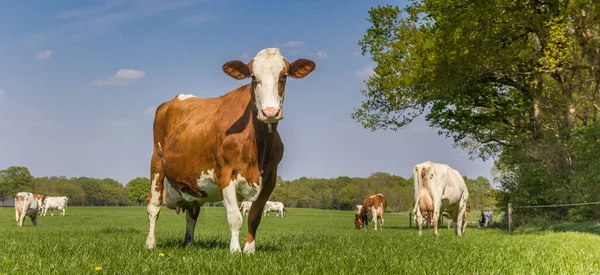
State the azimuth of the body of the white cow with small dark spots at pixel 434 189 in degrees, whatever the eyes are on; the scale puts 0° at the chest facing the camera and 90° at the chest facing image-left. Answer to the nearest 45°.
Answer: approximately 225°

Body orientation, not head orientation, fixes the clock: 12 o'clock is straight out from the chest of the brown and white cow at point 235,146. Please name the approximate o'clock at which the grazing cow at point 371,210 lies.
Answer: The grazing cow is roughly at 8 o'clock from the brown and white cow.

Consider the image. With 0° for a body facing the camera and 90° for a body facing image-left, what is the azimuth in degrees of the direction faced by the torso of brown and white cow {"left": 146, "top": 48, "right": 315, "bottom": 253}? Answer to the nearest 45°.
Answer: approximately 315°

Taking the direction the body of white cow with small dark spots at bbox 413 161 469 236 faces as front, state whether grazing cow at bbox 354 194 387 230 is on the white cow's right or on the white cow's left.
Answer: on the white cow's left

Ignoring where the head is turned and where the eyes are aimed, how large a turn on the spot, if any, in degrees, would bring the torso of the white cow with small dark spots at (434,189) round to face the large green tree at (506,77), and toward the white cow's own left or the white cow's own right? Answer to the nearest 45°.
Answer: approximately 45° to the white cow's own left

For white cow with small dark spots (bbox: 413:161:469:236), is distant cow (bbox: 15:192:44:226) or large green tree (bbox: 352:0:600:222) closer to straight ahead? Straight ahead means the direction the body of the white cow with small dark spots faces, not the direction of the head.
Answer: the large green tree

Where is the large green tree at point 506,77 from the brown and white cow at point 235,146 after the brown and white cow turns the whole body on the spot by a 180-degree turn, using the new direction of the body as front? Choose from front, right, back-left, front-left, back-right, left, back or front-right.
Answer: right

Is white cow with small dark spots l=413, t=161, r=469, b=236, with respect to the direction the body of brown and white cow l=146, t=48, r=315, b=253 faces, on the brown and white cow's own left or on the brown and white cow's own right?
on the brown and white cow's own left
